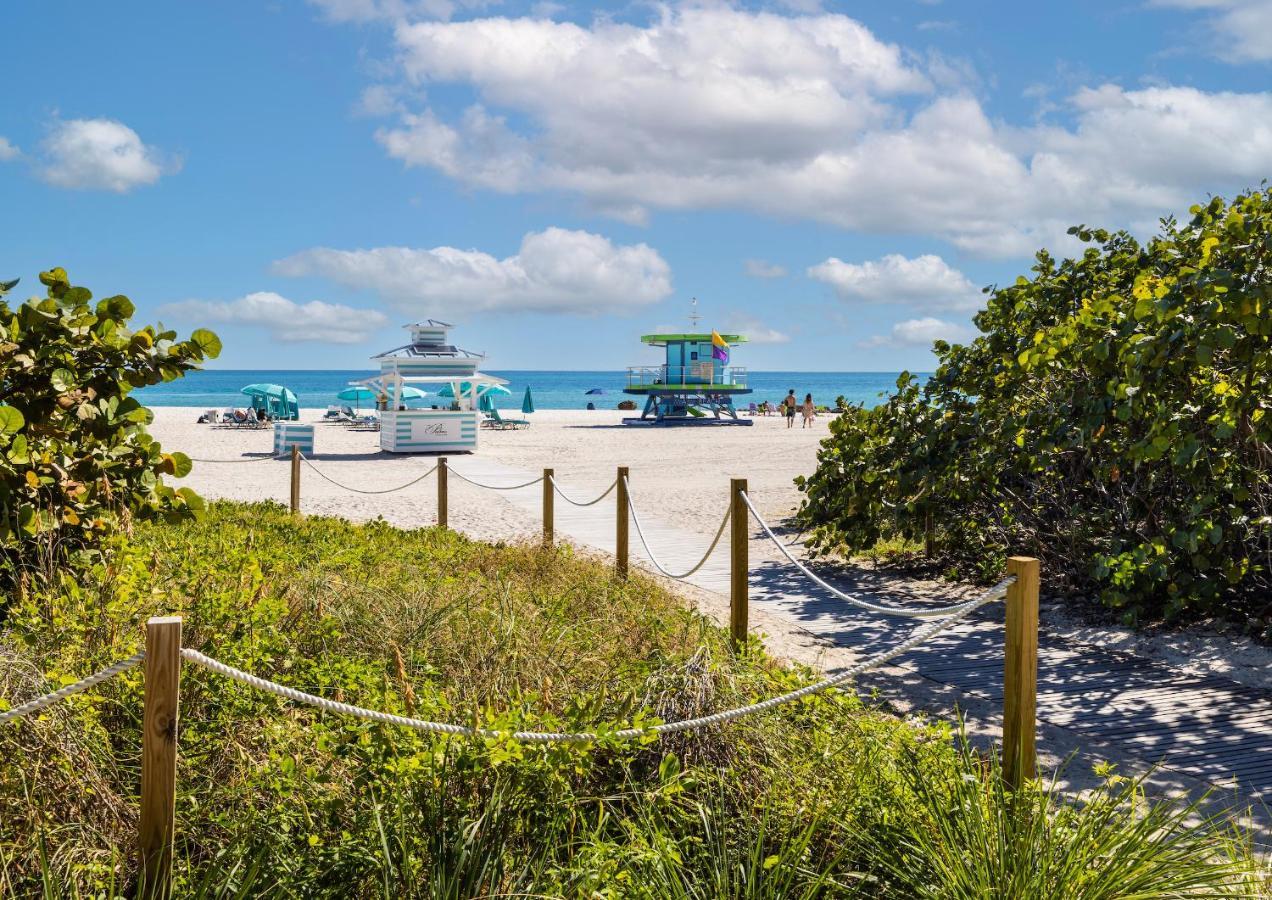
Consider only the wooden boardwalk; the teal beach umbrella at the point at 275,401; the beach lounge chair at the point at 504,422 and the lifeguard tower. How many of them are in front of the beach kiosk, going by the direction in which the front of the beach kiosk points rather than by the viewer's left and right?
1

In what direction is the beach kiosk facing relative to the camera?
toward the camera

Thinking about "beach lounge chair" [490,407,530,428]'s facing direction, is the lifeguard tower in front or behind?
in front

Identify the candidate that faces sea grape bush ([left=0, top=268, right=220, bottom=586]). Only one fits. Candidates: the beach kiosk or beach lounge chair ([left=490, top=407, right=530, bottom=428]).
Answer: the beach kiosk

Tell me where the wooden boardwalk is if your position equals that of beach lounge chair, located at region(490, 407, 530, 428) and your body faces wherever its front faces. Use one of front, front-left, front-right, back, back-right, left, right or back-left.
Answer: right

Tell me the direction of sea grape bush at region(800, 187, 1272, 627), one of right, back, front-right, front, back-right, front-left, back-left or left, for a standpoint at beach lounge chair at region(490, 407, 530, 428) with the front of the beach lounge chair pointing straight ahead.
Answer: right

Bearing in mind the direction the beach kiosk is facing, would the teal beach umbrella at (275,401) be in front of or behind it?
behind

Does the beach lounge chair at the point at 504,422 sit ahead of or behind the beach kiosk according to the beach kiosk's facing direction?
behind

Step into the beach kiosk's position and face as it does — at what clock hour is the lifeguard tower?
The lifeguard tower is roughly at 7 o'clock from the beach kiosk.
